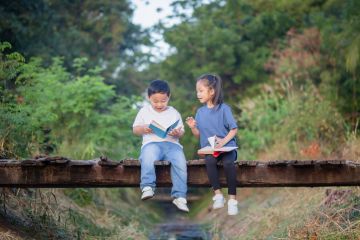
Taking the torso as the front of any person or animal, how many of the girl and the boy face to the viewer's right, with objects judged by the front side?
0

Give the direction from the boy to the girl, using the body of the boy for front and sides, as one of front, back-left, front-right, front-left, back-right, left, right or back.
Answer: left

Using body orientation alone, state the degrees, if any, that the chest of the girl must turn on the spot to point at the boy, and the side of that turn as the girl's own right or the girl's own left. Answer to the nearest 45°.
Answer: approximately 45° to the girl's own right

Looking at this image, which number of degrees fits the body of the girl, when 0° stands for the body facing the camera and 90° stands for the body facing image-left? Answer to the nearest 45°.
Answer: approximately 45°

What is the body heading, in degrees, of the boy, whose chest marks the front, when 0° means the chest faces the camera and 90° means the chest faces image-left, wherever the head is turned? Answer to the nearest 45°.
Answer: approximately 0°

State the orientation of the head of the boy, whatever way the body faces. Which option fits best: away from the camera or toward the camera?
toward the camera
